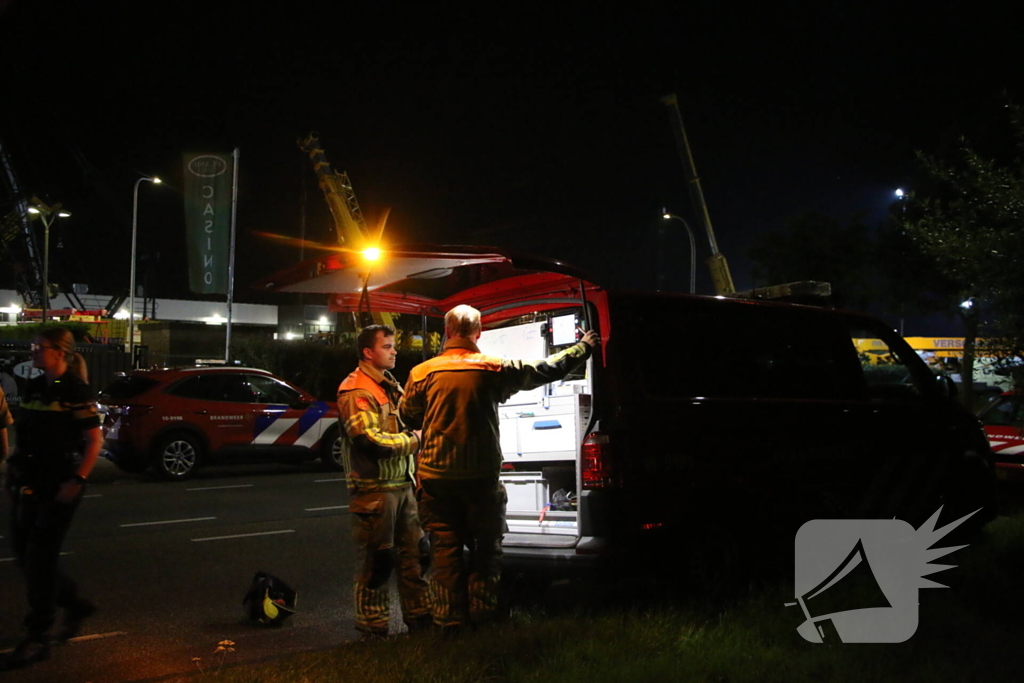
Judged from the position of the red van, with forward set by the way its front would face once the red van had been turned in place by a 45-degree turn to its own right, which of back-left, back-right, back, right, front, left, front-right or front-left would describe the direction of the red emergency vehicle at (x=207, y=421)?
back-left

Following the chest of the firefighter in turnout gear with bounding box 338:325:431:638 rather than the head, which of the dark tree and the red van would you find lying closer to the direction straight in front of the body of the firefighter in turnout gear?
the red van

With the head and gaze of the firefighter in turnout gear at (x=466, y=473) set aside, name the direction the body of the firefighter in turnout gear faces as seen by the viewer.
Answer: away from the camera

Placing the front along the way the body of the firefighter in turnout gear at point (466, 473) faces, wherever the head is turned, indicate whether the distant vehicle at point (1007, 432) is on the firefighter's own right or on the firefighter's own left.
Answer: on the firefighter's own right

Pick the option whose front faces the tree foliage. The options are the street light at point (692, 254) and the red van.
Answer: the red van

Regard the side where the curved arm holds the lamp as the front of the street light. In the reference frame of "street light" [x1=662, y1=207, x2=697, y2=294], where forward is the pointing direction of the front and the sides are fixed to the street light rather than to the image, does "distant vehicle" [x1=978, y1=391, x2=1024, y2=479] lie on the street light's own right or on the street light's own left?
on the street light's own left

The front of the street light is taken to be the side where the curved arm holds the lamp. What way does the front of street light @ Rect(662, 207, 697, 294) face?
to the viewer's left

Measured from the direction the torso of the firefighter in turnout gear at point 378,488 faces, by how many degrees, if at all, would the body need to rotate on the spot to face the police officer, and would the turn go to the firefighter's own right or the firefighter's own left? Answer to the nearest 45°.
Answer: approximately 135° to the firefighter's own right

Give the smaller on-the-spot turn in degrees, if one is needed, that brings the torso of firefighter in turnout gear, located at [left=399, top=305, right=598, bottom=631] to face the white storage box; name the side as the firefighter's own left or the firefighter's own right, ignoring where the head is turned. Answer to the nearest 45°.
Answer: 0° — they already face it

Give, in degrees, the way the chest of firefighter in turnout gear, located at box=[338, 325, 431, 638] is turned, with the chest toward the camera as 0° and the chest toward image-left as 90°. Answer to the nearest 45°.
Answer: approximately 315°

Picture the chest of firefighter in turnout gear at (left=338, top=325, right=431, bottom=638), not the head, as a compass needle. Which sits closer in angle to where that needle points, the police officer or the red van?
the red van

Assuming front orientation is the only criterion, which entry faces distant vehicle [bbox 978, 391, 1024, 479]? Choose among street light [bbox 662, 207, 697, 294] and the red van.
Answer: the red van

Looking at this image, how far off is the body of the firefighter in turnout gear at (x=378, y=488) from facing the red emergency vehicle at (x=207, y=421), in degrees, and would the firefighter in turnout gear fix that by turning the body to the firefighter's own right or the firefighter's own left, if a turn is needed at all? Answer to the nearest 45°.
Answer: approximately 135° to the firefighter's own left

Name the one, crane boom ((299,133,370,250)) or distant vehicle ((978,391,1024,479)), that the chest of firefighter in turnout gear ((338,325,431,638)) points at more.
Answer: the distant vehicle

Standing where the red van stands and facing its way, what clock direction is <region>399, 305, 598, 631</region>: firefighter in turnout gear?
The firefighter in turnout gear is roughly at 6 o'clock from the red van.

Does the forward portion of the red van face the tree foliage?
yes

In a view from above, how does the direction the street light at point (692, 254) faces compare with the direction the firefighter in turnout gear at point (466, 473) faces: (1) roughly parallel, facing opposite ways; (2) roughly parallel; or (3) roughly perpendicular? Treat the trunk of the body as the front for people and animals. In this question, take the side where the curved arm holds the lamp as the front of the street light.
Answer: roughly perpendicular

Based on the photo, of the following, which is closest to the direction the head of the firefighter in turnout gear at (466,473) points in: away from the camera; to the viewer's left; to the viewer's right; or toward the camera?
away from the camera
